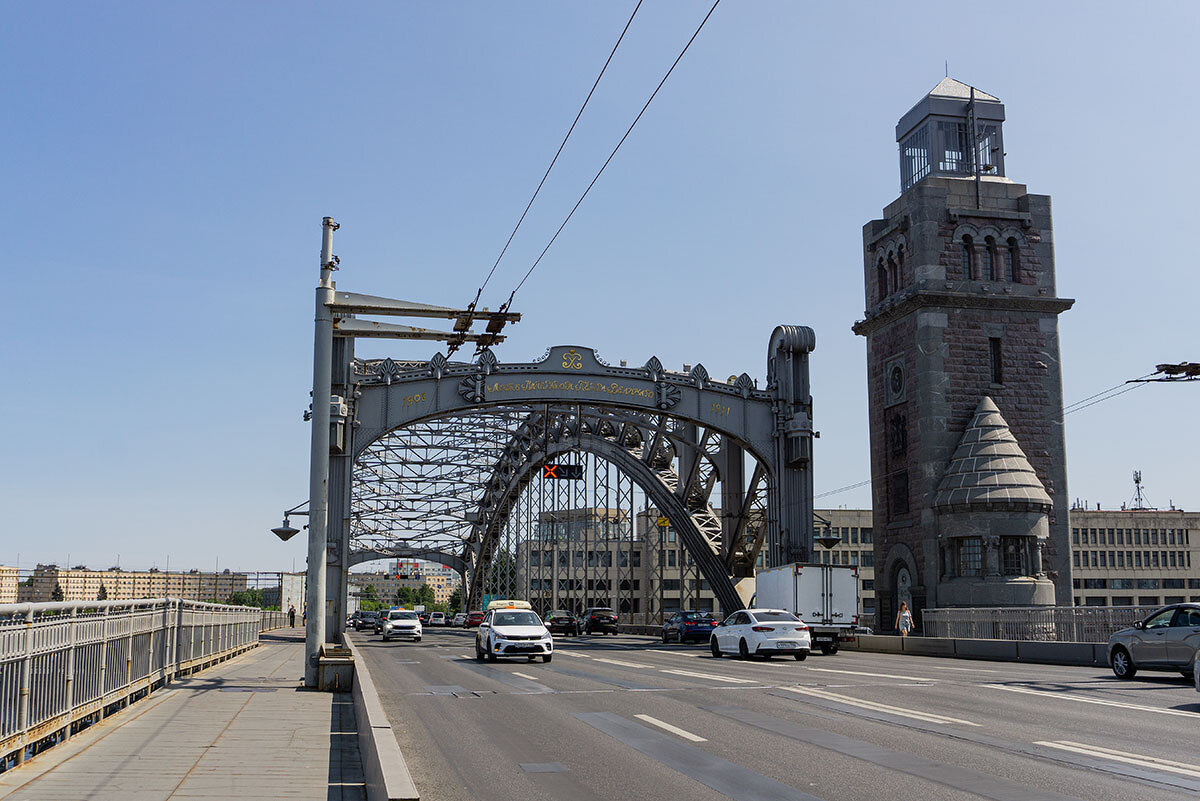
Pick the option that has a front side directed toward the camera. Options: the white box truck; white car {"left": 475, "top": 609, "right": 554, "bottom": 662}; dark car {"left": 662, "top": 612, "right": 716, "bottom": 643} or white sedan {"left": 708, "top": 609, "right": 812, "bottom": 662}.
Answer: the white car

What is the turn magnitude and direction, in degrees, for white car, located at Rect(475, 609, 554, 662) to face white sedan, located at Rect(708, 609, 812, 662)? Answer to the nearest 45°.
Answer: approximately 90° to its left

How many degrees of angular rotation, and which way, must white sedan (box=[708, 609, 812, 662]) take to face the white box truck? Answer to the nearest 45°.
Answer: approximately 45° to its right

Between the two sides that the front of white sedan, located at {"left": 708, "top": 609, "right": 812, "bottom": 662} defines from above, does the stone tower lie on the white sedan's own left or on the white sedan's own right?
on the white sedan's own right

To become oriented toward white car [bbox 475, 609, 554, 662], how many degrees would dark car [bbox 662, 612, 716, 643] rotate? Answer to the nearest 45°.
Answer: approximately 135° to its left

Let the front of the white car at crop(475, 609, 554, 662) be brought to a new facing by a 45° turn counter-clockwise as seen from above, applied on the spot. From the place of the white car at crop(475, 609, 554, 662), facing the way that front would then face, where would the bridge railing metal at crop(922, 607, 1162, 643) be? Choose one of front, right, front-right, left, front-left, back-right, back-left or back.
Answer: front-left

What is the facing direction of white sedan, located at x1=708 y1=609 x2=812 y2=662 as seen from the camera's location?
facing away from the viewer and to the left of the viewer

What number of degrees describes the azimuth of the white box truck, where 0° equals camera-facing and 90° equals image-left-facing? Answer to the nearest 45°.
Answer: approximately 135°
